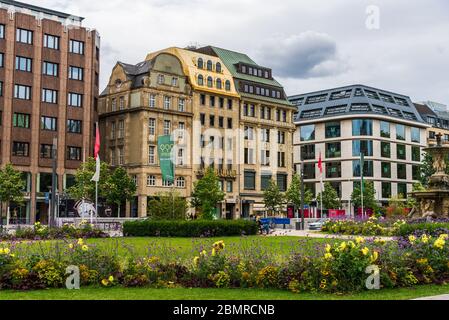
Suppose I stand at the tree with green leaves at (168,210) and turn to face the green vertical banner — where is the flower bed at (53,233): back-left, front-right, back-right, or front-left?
back-left

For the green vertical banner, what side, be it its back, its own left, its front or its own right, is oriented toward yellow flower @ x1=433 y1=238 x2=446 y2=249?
front

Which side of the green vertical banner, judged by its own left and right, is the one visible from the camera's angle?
front

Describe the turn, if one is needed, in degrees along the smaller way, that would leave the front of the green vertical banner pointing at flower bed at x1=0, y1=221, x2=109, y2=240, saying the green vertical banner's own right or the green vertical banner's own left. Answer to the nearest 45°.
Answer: approximately 45° to the green vertical banner's own right

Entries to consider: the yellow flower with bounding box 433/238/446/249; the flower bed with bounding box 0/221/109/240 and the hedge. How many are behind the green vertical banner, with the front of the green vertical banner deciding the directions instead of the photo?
0

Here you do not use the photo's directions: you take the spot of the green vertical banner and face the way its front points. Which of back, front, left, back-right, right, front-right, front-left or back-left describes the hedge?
front

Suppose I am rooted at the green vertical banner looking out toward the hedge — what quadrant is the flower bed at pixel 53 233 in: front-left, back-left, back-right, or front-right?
front-right
